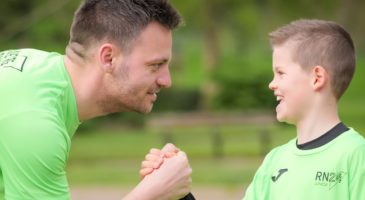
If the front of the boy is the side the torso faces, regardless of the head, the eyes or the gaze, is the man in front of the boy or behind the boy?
in front

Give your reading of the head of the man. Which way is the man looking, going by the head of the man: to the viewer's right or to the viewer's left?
to the viewer's right

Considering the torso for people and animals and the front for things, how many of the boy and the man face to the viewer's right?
1

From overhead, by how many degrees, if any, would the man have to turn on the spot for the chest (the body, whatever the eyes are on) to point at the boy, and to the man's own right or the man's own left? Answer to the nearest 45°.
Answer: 0° — they already face them

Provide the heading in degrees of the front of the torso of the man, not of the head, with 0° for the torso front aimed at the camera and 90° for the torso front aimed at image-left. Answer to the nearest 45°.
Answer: approximately 270°

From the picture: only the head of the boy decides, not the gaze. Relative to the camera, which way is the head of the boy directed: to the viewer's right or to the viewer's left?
to the viewer's left

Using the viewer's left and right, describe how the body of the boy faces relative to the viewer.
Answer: facing the viewer and to the left of the viewer
